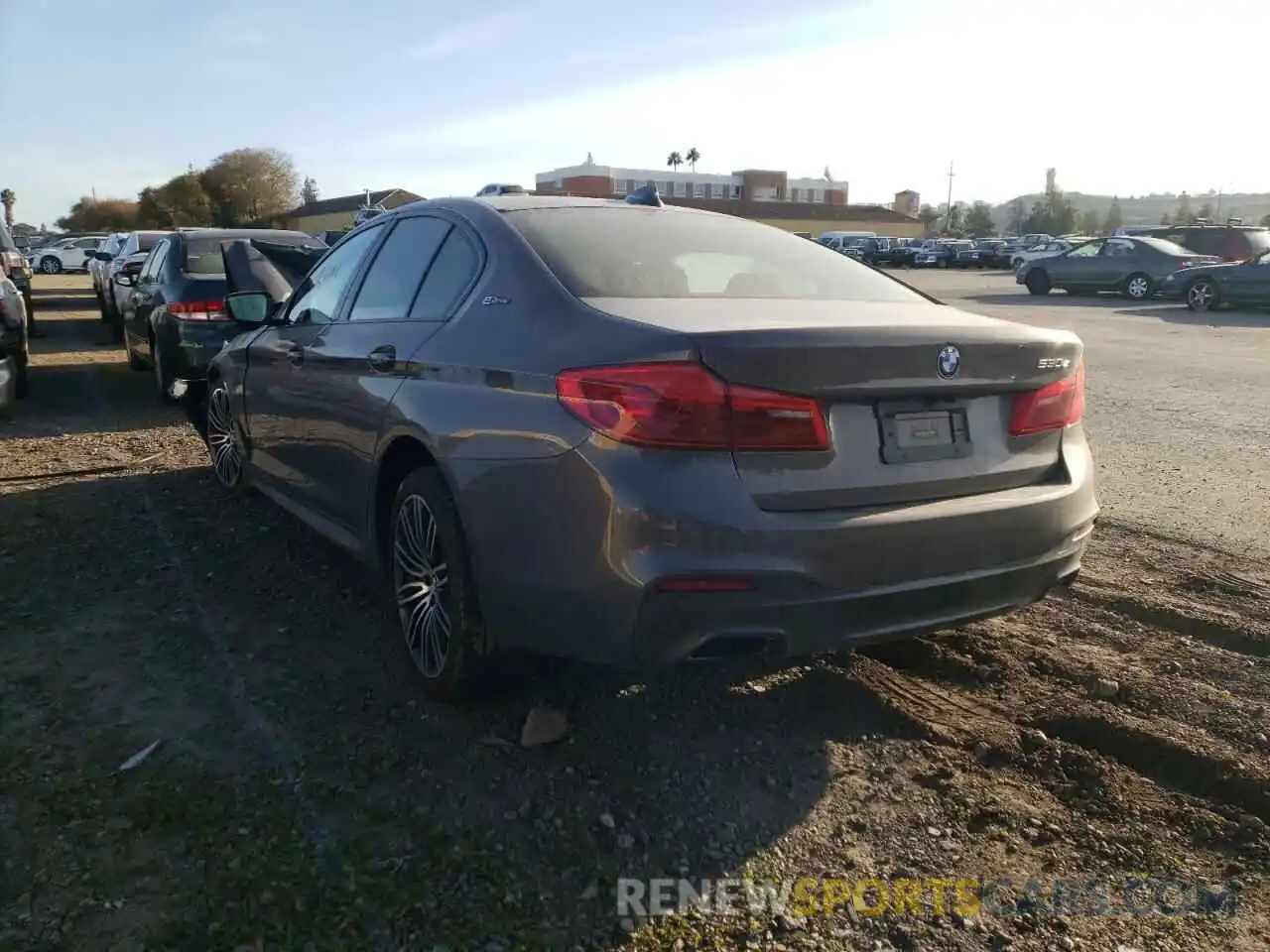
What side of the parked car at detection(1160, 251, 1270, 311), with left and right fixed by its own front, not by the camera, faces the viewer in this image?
left

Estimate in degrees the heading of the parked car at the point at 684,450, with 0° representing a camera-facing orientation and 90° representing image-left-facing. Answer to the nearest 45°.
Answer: approximately 135°

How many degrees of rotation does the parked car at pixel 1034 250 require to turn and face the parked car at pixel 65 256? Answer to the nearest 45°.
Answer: approximately 45° to its right

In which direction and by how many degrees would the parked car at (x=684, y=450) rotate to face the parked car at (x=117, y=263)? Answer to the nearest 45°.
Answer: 0° — it already faces it
